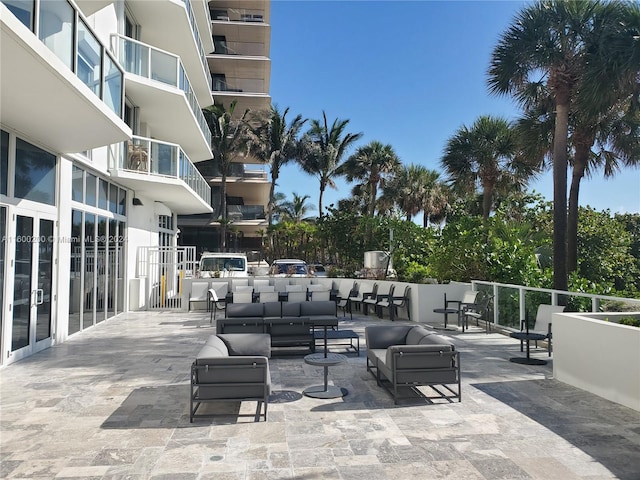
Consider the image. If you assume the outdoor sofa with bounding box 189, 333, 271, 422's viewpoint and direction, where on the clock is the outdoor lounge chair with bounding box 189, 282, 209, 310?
The outdoor lounge chair is roughly at 9 o'clock from the outdoor sofa.

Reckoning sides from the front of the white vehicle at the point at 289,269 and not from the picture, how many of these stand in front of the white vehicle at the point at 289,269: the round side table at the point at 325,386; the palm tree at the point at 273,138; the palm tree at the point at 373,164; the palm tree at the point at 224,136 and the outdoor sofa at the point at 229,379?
2

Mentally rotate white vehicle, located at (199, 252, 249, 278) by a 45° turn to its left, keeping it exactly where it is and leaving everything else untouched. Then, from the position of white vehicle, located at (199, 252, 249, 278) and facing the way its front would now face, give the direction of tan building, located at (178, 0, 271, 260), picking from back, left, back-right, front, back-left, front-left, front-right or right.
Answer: back-left

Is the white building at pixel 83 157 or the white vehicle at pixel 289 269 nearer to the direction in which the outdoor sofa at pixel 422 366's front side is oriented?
the white building

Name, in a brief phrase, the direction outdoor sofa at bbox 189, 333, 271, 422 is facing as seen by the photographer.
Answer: facing to the right of the viewer

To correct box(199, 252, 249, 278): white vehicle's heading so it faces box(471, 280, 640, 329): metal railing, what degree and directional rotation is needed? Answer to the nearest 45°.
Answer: approximately 45° to its left

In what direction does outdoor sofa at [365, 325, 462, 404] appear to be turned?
to the viewer's left

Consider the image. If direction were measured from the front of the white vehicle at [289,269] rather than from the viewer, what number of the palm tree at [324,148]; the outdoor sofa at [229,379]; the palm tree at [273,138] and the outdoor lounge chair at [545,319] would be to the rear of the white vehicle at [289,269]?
2

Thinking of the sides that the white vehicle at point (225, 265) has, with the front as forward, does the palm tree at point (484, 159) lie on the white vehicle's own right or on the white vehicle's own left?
on the white vehicle's own left

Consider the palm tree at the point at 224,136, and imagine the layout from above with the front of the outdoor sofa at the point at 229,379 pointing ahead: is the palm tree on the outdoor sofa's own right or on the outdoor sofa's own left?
on the outdoor sofa's own left

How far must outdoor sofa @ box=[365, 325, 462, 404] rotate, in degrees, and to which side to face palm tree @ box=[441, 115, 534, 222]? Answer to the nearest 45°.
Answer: approximately 90° to its right

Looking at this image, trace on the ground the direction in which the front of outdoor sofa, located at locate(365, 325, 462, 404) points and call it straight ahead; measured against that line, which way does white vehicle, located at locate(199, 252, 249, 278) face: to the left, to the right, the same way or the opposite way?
to the left
